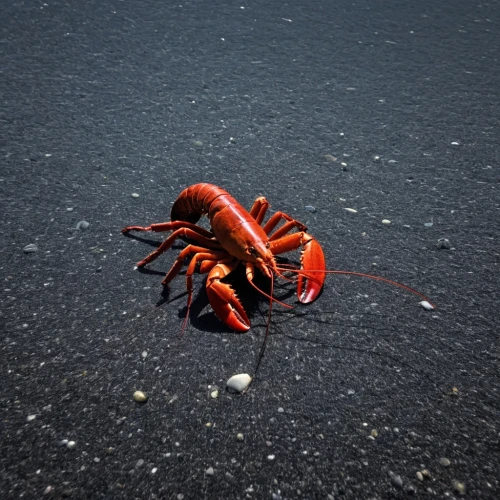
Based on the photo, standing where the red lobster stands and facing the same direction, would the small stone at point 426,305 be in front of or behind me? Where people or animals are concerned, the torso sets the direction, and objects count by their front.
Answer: in front

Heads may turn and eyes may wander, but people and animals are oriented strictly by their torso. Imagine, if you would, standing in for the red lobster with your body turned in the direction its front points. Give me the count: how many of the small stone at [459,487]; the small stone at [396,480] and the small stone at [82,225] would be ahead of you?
2

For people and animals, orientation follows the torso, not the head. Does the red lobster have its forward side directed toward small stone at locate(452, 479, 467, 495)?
yes

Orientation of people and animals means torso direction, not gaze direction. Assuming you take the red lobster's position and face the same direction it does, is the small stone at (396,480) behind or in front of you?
in front

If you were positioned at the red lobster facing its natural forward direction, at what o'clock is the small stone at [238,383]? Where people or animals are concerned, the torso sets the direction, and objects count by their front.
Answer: The small stone is roughly at 1 o'clock from the red lobster.

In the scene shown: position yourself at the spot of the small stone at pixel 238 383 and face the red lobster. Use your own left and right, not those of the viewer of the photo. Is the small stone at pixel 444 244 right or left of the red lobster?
right

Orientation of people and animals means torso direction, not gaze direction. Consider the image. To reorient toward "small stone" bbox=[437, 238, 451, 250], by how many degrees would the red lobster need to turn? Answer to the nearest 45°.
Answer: approximately 90° to its left

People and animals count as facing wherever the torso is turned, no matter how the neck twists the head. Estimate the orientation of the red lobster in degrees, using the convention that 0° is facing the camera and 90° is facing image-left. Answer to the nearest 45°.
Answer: approximately 315°
